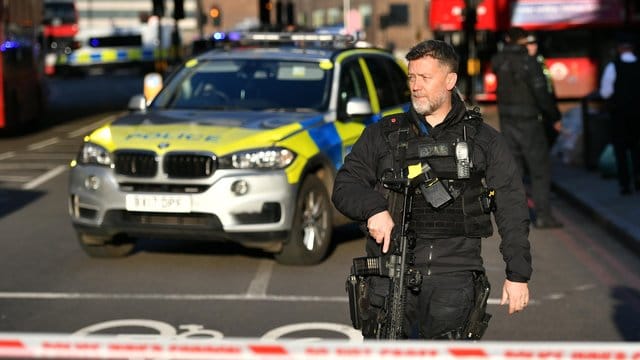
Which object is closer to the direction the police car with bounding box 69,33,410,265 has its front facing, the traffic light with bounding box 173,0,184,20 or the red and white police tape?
the red and white police tape

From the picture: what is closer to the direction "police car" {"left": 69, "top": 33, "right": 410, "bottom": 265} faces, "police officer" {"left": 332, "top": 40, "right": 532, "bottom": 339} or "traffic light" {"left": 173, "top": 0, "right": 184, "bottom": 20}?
the police officer

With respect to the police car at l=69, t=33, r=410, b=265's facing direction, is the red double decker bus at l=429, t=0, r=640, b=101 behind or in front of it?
behind

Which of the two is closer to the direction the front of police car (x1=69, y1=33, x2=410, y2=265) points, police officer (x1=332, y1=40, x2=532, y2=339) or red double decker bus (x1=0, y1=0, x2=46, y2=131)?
the police officer

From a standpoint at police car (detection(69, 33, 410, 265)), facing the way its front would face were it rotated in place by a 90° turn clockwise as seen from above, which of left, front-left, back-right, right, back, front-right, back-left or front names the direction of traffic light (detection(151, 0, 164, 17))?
front-right

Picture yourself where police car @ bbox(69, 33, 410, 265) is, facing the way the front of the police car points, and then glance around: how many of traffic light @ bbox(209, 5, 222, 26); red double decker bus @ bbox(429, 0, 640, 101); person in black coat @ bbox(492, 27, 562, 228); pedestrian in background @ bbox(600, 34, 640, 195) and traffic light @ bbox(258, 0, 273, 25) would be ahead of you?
0

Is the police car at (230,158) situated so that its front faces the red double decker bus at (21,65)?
no

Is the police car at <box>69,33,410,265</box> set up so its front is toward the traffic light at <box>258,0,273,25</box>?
no

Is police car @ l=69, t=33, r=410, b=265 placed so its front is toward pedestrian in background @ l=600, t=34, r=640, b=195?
no

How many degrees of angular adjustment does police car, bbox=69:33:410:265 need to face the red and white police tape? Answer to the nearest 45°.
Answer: approximately 45° to its left

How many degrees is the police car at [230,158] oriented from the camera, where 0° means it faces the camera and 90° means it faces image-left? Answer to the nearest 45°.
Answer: approximately 45°

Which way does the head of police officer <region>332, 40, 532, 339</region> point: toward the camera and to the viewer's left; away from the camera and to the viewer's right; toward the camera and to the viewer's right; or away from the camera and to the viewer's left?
toward the camera and to the viewer's left

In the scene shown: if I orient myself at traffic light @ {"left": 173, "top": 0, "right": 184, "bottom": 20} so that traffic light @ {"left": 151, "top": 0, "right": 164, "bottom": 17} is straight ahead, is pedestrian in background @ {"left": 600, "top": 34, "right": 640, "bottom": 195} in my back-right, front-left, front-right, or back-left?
back-left

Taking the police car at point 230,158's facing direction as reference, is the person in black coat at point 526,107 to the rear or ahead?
to the rear

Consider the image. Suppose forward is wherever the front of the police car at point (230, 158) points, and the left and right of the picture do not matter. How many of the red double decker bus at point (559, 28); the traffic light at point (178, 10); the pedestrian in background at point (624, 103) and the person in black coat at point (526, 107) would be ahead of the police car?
0
